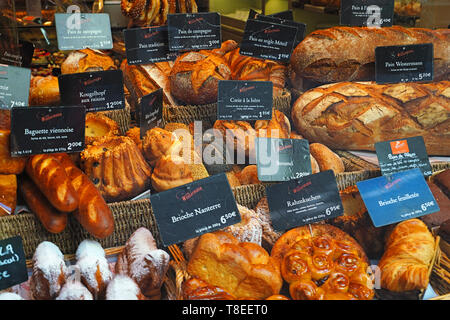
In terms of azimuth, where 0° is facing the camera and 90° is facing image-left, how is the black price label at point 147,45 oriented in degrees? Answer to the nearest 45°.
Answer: approximately 0°

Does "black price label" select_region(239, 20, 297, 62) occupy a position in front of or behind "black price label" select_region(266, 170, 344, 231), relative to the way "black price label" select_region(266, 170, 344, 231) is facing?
behind

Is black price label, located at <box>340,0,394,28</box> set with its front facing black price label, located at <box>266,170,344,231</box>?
yes
